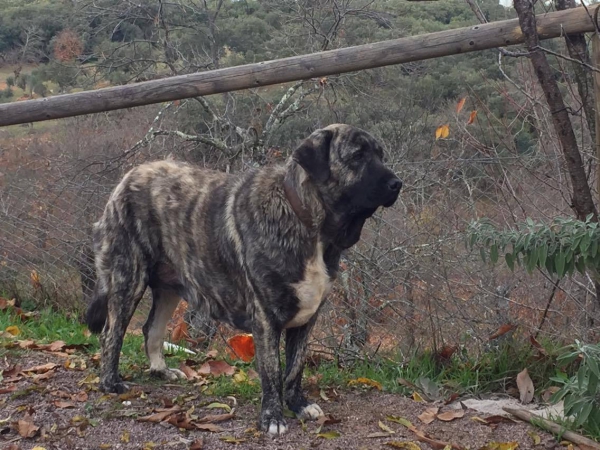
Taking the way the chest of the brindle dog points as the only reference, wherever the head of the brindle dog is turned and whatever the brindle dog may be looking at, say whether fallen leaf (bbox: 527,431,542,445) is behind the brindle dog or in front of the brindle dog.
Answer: in front

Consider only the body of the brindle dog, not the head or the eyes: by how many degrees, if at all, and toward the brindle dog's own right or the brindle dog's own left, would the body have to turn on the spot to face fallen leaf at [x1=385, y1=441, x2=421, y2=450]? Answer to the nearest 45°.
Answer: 0° — it already faces it

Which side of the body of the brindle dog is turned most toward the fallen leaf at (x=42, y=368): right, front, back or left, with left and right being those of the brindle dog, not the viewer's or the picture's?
back

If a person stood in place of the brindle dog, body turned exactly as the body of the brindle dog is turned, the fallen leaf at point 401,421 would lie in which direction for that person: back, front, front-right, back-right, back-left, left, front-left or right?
front

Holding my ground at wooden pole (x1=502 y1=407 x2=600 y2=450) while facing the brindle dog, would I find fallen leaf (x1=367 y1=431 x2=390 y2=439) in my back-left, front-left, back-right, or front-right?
front-left

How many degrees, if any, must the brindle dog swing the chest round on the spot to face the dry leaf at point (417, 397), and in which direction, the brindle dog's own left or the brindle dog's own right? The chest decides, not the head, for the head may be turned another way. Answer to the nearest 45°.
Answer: approximately 45° to the brindle dog's own left

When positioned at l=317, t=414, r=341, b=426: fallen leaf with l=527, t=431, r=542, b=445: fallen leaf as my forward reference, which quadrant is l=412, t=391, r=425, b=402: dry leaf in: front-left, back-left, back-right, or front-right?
front-left

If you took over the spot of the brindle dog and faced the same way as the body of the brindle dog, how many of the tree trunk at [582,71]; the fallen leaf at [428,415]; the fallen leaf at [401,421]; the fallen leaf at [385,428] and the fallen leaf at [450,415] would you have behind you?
0

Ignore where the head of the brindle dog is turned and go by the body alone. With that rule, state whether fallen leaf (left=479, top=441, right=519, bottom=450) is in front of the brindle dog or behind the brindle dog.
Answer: in front

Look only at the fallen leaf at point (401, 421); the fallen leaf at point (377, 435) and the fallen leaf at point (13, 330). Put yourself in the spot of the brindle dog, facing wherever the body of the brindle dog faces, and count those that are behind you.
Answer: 1

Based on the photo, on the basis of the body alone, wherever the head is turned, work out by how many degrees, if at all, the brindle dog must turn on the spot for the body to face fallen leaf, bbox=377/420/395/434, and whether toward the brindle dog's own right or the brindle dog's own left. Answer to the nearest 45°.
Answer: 0° — it already faces it

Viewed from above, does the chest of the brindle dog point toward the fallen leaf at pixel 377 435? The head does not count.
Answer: yes
